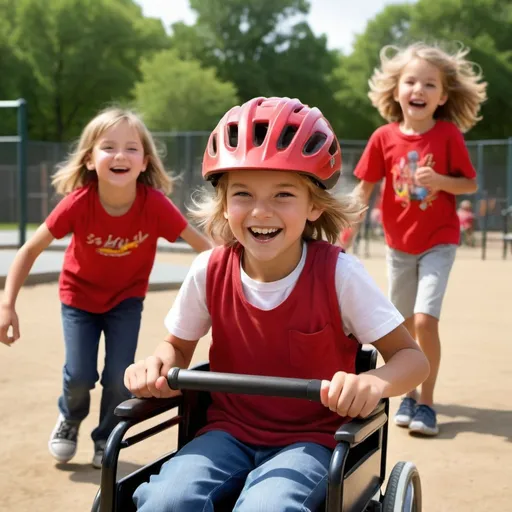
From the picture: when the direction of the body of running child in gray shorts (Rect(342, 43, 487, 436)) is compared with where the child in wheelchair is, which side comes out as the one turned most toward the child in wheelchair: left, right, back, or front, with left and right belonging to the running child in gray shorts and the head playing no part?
front

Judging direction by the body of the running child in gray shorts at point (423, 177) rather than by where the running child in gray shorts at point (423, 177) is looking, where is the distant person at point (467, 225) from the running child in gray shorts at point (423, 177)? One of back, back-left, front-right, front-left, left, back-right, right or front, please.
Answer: back

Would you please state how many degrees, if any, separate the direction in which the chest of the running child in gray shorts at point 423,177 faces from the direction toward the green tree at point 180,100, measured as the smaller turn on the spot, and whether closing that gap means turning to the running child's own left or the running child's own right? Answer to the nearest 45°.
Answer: approximately 180°

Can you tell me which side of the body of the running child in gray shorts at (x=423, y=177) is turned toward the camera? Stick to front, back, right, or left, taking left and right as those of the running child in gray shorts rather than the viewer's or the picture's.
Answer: front

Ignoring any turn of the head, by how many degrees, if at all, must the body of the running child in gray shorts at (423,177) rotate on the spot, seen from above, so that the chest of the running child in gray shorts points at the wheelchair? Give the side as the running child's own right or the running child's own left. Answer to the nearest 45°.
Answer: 0° — they already face it

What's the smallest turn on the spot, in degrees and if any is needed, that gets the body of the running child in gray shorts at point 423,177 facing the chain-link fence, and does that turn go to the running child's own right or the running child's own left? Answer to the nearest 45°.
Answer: approximately 180°

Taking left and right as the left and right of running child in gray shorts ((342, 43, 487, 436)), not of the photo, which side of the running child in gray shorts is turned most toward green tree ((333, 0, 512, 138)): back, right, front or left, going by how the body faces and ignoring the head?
back

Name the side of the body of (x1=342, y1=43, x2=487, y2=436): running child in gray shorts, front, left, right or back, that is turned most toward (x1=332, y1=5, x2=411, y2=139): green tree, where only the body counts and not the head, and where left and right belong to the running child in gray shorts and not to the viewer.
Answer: back

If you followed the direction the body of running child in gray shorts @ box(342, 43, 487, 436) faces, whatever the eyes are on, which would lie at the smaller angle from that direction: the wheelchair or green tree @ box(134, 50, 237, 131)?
the wheelchair

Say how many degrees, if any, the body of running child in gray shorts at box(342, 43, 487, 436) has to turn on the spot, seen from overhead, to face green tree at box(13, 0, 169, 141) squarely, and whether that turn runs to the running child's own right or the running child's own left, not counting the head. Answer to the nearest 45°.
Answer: approximately 135° to the running child's own right

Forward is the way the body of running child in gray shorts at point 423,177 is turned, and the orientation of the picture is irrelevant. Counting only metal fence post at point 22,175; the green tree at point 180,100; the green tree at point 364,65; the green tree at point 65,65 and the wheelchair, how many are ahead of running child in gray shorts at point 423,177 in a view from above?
1
